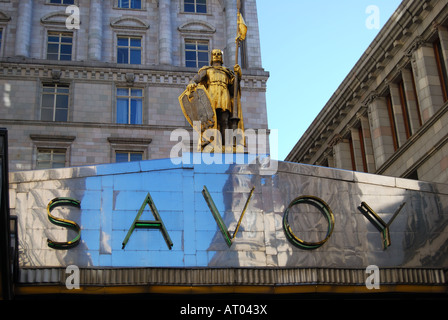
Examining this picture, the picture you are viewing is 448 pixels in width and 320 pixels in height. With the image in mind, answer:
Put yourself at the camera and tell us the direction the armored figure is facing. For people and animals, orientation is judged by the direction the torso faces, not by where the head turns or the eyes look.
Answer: facing the viewer
